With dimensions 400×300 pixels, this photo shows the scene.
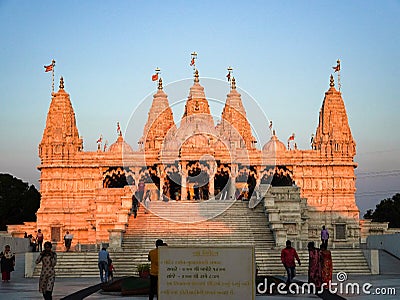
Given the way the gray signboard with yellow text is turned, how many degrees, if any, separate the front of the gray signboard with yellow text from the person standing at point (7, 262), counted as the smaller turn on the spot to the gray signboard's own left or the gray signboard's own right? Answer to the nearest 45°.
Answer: approximately 135° to the gray signboard's own right

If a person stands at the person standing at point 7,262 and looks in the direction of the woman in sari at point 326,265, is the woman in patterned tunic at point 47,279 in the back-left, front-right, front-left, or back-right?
front-right

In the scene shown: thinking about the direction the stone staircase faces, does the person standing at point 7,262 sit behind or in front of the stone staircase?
in front

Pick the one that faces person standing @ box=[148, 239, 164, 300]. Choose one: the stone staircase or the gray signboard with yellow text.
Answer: the stone staircase

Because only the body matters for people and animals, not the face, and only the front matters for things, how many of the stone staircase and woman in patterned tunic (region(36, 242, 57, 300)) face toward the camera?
2

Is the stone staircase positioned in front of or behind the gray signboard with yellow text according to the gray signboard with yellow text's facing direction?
behind

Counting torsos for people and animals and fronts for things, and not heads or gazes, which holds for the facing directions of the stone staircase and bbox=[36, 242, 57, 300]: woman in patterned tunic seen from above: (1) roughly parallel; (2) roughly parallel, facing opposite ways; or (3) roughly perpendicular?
roughly parallel

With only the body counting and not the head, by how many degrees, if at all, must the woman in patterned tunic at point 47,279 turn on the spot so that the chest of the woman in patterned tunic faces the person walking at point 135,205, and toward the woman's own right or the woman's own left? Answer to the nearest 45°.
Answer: approximately 180°

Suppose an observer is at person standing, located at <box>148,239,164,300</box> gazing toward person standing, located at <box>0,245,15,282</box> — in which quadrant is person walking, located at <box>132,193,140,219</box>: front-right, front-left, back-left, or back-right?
front-right

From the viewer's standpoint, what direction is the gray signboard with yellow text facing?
toward the camera

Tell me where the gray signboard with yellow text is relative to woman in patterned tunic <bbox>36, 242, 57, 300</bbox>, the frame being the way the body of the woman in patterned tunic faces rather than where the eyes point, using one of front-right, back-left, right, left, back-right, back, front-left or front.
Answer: front-left

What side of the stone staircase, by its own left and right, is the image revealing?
front

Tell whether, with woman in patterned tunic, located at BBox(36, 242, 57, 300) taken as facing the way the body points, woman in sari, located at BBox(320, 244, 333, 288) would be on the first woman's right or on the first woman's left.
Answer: on the first woman's left

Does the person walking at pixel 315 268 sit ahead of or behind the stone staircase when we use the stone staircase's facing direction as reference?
ahead

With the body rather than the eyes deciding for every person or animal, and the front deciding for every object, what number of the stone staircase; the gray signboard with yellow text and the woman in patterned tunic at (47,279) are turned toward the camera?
3

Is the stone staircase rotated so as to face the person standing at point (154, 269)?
yes
